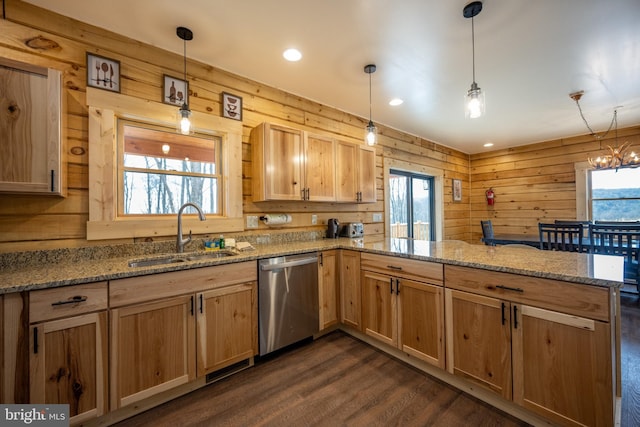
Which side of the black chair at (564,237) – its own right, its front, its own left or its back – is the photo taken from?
back

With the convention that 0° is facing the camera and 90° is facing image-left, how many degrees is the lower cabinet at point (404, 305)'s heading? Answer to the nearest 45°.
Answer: approximately 45°

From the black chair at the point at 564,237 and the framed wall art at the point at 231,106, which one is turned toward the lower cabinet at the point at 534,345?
the framed wall art

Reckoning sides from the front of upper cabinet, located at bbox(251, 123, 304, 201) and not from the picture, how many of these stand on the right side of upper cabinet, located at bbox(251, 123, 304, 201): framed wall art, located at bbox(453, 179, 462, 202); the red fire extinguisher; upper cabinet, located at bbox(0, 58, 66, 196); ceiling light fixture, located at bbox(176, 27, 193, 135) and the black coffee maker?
2

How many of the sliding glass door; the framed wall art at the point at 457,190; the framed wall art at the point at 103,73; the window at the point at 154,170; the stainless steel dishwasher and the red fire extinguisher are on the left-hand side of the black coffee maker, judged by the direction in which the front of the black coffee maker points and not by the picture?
3

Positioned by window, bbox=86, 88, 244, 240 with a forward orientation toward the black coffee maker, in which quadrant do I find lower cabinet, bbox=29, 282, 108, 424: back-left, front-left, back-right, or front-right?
back-right

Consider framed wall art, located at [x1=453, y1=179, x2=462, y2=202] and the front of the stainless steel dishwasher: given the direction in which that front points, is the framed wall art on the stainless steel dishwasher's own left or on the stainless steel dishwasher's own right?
on the stainless steel dishwasher's own left

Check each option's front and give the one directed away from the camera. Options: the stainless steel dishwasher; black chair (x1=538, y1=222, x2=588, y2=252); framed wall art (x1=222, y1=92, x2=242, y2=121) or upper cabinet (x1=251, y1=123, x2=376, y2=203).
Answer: the black chair

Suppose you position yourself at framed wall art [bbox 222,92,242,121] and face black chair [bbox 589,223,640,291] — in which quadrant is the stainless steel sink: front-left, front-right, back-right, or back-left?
back-right

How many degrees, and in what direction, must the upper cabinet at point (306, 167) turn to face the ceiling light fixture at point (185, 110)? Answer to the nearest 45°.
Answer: approximately 90° to its right

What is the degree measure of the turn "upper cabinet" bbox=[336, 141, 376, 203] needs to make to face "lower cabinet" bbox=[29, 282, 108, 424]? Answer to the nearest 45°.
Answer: approximately 90° to its right

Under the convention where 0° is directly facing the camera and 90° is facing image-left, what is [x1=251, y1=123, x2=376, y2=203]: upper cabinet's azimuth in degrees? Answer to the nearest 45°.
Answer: approximately 315°

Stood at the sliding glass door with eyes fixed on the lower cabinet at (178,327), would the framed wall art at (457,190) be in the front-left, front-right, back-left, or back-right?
back-left

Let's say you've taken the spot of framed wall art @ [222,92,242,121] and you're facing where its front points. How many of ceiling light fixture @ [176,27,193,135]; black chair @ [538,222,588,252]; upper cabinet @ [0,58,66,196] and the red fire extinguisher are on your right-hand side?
2

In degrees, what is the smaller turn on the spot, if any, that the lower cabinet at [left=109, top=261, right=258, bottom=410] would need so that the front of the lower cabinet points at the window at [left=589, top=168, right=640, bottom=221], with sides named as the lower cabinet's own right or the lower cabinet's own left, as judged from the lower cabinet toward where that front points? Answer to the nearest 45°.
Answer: approximately 45° to the lower cabinet's own left

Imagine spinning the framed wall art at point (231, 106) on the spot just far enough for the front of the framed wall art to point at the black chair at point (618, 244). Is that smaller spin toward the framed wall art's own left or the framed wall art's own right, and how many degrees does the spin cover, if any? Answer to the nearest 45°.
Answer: approximately 45° to the framed wall art's own left

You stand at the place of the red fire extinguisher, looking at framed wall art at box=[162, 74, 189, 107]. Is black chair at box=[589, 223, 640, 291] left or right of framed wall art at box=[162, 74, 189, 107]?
left
